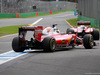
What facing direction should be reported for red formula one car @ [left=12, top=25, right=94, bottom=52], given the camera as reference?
facing away from the viewer and to the right of the viewer
